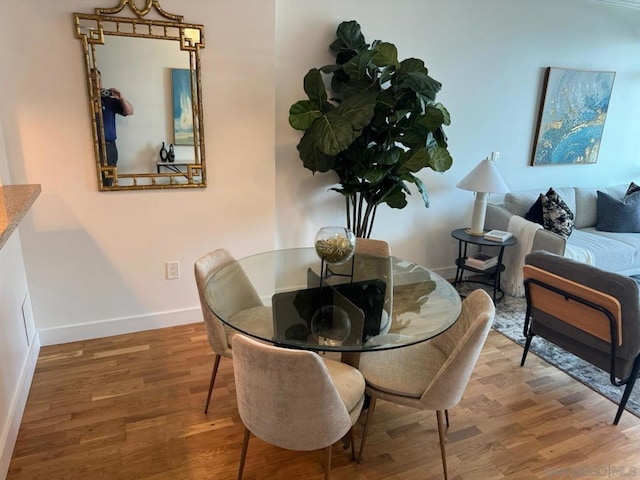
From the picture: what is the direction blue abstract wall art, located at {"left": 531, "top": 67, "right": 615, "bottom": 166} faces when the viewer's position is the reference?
facing the viewer and to the right of the viewer

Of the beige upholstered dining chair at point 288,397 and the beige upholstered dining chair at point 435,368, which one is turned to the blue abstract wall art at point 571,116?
the beige upholstered dining chair at point 288,397

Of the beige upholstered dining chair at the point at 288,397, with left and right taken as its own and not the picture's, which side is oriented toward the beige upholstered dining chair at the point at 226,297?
left

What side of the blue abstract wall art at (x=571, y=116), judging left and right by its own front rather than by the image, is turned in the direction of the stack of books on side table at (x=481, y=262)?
right

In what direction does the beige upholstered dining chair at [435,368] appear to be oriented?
to the viewer's left

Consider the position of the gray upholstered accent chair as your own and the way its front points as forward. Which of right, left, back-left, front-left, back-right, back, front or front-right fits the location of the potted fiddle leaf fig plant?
back-left

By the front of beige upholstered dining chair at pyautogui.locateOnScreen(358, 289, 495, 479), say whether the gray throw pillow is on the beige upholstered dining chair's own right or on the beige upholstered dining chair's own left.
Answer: on the beige upholstered dining chair's own right

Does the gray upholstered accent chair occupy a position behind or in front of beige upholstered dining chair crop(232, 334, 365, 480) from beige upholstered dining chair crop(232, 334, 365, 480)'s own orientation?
in front

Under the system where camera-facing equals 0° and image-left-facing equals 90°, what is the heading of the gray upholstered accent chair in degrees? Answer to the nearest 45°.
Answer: approximately 225°

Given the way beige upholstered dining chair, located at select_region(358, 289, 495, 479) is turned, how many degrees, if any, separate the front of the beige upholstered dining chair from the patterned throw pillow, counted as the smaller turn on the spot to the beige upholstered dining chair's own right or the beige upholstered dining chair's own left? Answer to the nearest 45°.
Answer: approximately 90° to the beige upholstered dining chair's own right

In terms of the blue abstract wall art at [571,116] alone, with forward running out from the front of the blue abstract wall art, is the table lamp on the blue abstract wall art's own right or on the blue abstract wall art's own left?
on the blue abstract wall art's own right

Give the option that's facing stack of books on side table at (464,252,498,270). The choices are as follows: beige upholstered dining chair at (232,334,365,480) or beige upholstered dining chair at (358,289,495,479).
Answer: beige upholstered dining chair at (232,334,365,480)

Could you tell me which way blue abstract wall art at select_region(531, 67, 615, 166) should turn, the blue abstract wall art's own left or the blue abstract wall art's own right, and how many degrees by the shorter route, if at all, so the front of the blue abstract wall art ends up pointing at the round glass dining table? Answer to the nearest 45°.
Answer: approximately 45° to the blue abstract wall art's own right

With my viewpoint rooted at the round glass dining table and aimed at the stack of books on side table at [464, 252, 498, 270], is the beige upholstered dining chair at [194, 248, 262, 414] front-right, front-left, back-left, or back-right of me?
back-left

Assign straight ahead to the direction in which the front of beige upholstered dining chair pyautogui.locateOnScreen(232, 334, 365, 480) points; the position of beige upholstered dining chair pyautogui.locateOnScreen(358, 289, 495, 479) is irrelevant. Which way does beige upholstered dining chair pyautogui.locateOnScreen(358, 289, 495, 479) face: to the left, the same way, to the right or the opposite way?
to the left

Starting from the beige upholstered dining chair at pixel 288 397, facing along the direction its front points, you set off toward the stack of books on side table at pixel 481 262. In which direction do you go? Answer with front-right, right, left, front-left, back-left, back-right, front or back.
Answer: front

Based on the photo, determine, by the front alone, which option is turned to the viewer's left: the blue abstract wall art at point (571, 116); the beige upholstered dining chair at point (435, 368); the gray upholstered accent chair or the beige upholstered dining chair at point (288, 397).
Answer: the beige upholstered dining chair at point (435, 368)

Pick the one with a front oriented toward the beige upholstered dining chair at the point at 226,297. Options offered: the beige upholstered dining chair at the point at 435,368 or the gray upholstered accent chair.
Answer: the beige upholstered dining chair at the point at 435,368

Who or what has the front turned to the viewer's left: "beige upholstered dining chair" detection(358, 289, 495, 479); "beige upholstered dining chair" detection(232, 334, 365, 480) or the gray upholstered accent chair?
"beige upholstered dining chair" detection(358, 289, 495, 479)

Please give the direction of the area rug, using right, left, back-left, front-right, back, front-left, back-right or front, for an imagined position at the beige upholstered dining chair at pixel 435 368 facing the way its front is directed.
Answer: back-right
